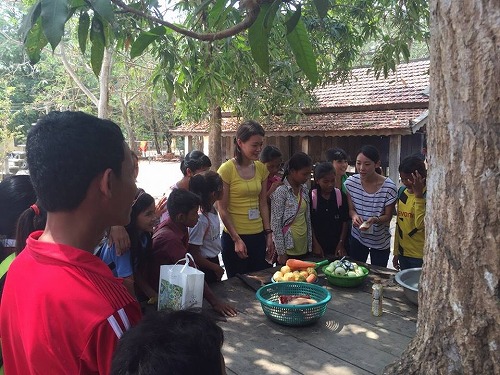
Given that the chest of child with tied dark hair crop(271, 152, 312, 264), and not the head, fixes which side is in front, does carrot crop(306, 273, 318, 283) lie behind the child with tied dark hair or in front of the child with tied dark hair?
in front

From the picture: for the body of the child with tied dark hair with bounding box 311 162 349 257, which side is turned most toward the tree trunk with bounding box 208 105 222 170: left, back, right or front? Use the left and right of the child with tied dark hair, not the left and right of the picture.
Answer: back

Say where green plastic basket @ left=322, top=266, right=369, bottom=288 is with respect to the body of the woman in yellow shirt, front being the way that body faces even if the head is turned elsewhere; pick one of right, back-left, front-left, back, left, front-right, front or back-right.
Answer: front

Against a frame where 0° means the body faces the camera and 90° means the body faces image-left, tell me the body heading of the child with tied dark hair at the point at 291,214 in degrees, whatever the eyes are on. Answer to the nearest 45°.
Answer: approximately 315°

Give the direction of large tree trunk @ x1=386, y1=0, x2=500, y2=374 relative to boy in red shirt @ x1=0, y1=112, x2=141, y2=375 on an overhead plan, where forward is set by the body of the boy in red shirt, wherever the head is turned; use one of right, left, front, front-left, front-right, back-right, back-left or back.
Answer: front-right

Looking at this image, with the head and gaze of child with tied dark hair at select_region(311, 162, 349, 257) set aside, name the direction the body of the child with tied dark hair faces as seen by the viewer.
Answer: toward the camera

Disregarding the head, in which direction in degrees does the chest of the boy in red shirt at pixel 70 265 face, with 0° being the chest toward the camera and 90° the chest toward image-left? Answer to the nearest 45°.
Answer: approximately 225°

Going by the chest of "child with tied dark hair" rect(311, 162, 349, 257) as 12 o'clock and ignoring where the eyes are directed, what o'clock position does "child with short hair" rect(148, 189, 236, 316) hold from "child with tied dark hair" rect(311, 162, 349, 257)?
"child with short hair" rect(148, 189, 236, 316) is roughly at 1 o'clock from "child with tied dark hair" rect(311, 162, 349, 257).

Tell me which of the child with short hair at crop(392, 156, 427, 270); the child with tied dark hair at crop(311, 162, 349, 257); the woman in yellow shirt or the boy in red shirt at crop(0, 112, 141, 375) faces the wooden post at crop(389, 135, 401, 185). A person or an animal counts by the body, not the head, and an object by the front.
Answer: the boy in red shirt

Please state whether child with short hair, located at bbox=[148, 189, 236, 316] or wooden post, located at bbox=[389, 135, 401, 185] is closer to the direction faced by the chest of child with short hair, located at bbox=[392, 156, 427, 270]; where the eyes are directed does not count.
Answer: the child with short hair

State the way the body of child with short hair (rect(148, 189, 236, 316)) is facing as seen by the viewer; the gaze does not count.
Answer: to the viewer's right

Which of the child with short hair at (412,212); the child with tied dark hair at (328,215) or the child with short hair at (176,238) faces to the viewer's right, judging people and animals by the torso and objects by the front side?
the child with short hair at (176,238)

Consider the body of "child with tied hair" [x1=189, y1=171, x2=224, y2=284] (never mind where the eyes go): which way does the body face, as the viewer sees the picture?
to the viewer's right

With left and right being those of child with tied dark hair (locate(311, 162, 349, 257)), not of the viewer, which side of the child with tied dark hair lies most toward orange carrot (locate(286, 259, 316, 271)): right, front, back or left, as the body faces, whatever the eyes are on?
front

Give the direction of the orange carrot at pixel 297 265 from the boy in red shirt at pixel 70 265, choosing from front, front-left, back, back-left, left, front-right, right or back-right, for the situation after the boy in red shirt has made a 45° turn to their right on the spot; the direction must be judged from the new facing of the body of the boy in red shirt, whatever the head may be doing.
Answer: front-left

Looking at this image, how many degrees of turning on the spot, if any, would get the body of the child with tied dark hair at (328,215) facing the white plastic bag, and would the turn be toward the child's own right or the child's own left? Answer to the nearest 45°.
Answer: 0° — they already face it
